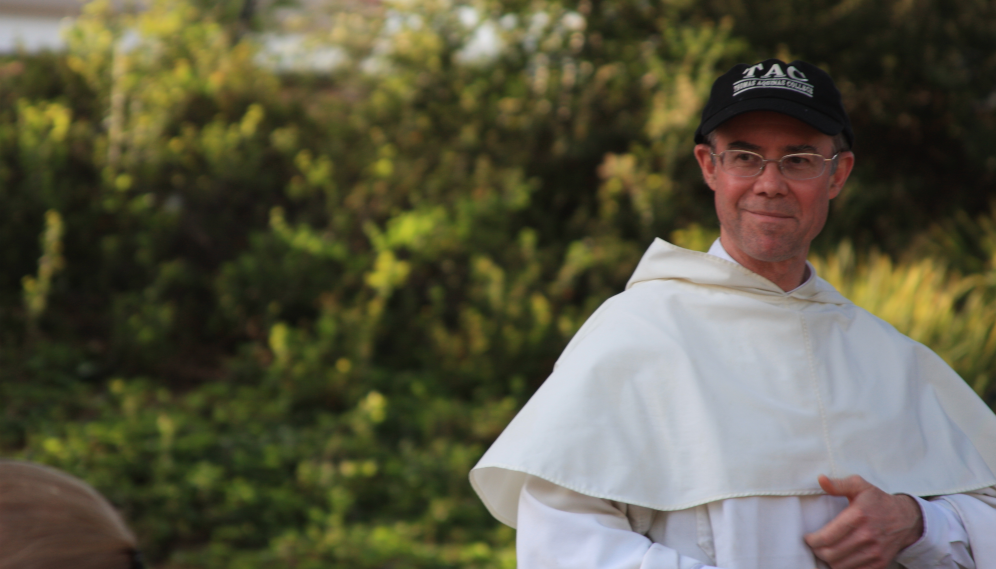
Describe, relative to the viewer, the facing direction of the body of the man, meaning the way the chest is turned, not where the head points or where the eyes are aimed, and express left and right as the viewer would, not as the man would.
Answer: facing the viewer and to the right of the viewer

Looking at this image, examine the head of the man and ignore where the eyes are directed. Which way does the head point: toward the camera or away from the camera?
toward the camera

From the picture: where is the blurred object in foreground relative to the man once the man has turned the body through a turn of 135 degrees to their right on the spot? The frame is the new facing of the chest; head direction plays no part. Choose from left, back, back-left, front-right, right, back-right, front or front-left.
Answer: front-left
